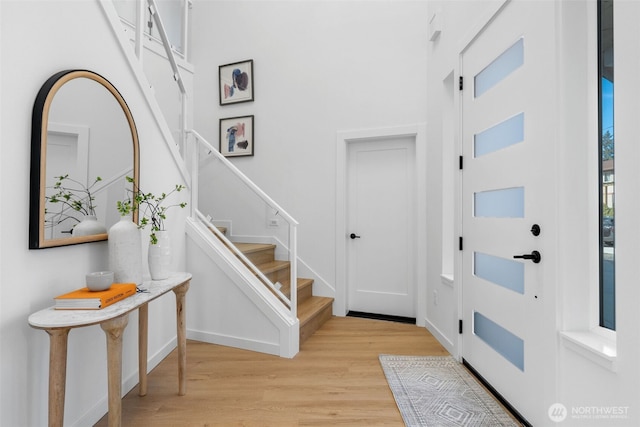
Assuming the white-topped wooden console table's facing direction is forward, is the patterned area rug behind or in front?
in front

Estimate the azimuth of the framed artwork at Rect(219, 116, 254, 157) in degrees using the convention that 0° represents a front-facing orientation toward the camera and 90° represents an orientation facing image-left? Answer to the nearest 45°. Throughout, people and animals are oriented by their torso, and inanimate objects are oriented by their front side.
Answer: approximately 45°

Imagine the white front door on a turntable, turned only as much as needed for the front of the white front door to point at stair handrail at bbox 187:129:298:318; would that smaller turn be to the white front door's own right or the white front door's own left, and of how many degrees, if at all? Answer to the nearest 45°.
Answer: approximately 45° to the white front door's own right

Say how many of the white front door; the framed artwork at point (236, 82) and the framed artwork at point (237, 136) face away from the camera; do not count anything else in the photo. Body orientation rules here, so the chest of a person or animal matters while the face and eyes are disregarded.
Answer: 0

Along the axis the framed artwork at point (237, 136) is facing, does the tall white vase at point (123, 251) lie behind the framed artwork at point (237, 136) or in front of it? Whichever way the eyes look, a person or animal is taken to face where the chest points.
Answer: in front

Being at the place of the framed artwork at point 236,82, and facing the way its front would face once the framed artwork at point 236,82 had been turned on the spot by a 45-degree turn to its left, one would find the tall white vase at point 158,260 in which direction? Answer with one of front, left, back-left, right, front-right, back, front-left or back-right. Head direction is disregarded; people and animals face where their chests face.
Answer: front

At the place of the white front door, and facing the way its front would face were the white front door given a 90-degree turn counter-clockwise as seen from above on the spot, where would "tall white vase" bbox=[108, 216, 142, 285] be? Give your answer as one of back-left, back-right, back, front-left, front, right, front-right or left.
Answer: right

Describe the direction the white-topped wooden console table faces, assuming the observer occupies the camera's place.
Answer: facing the viewer and to the right of the viewer

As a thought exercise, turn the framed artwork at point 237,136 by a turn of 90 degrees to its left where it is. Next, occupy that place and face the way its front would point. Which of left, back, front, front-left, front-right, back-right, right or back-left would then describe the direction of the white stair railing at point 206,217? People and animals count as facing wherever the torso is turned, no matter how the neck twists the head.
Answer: front-right

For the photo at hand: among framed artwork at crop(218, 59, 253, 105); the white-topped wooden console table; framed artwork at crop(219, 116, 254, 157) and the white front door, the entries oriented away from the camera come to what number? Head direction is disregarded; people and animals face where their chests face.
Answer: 0

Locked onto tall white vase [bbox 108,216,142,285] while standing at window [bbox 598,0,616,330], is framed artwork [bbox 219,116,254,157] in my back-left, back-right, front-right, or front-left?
front-right

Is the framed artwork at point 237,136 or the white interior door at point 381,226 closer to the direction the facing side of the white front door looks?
the framed artwork

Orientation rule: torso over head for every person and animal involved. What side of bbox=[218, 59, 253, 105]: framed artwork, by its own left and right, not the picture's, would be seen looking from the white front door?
left

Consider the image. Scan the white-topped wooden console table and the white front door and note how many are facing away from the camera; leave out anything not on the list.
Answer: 0

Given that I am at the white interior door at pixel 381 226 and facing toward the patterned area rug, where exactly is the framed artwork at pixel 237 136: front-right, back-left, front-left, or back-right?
back-right
